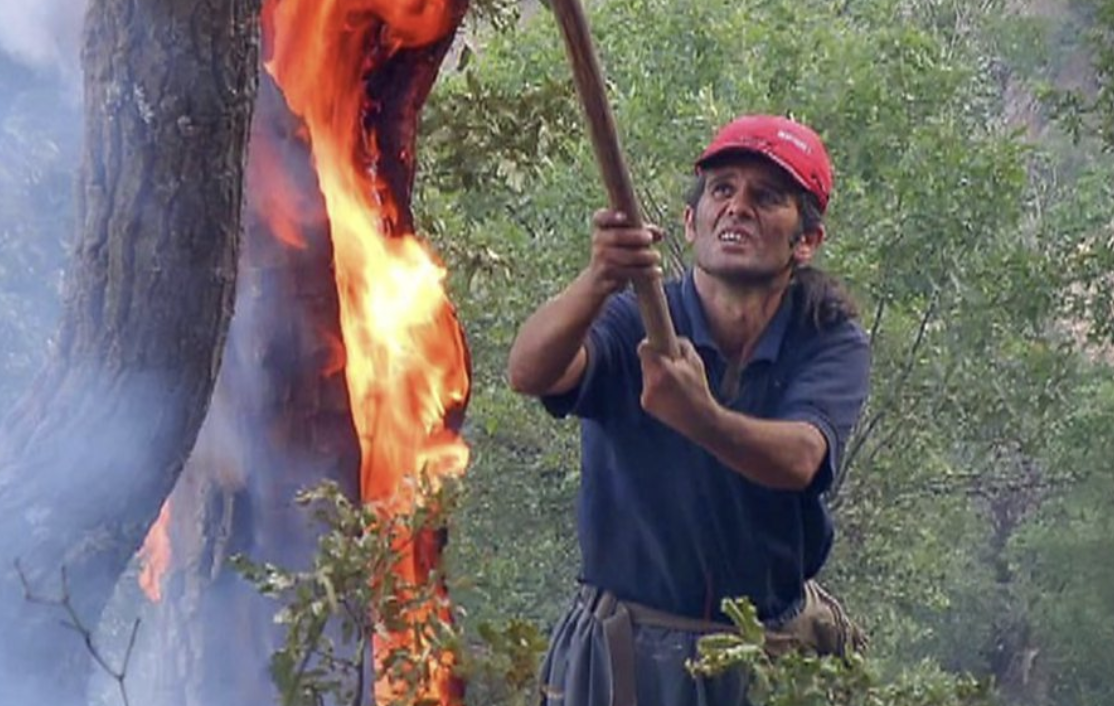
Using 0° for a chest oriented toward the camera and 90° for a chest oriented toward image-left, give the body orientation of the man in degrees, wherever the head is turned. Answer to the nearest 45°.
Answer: approximately 0°

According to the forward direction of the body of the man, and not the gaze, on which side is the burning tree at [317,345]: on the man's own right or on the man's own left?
on the man's own right

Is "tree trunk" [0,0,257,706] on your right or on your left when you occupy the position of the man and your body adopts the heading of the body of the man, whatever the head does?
on your right
